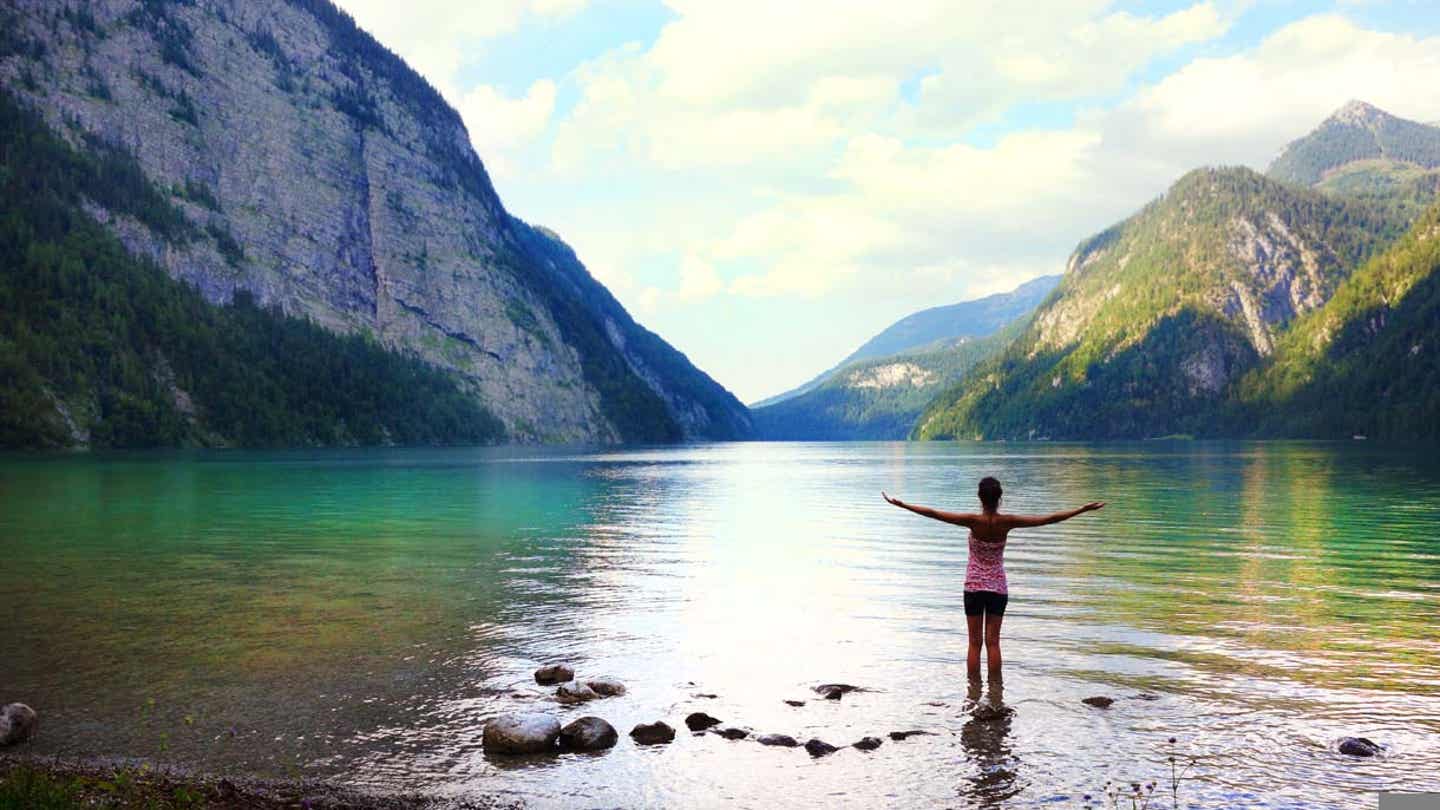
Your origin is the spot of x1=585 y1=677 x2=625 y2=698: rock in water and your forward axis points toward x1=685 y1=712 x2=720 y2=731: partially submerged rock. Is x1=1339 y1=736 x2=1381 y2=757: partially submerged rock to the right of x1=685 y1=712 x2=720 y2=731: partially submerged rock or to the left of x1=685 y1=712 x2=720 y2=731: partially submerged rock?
left

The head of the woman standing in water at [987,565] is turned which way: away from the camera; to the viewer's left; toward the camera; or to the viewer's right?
away from the camera

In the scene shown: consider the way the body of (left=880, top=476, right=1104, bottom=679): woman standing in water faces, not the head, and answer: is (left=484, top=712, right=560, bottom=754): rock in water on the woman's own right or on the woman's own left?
on the woman's own left

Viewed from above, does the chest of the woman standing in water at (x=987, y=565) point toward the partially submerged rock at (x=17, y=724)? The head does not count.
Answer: no

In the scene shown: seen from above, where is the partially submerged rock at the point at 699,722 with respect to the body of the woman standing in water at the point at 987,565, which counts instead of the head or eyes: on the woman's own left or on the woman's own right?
on the woman's own left

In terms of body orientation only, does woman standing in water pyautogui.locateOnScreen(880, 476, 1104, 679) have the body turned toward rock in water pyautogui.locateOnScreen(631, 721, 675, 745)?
no

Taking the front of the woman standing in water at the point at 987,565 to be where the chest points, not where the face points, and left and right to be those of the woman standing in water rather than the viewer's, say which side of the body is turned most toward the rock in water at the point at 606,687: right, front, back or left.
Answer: left

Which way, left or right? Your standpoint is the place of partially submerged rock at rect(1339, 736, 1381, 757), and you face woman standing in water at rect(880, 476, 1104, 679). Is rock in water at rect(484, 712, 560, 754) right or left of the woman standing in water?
left

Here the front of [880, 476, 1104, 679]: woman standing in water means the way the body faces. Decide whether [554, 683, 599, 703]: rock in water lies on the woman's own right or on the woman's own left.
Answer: on the woman's own left

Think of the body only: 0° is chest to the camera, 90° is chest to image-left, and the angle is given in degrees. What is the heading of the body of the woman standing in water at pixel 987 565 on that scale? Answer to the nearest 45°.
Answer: approximately 180°

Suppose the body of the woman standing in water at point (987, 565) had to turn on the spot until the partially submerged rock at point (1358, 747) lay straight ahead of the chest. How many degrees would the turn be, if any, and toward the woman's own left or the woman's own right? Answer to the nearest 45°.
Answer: approximately 135° to the woman's own right

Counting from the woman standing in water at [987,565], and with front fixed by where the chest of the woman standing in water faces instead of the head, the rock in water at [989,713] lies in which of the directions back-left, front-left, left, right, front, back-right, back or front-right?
back

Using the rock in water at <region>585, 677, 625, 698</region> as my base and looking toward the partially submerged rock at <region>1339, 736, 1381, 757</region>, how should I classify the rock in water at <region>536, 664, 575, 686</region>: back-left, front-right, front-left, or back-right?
back-left

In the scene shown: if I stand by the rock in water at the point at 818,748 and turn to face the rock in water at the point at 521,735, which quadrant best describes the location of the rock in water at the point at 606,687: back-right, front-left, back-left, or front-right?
front-right
